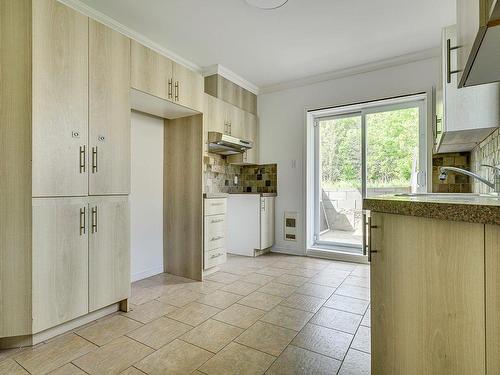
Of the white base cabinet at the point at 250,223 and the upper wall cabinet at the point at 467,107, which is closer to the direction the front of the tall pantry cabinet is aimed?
the upper wall cabinet

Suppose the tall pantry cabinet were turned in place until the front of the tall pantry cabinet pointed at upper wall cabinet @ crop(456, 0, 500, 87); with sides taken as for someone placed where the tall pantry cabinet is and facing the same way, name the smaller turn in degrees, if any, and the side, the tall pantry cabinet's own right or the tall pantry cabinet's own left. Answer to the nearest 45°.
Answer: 0° — it already faces it

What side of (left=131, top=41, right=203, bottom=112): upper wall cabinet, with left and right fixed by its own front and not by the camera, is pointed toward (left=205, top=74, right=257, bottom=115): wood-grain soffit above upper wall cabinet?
left

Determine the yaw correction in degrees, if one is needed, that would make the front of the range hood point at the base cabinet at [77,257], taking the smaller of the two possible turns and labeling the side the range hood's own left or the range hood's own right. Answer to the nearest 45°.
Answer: approximately 90° to the range hood's own right

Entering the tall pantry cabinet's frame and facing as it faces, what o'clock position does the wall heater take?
The wall heater is roughly at 10 o'clock from the tall pantry cabinet.

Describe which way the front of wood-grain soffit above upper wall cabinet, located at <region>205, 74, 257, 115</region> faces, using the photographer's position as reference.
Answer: facing the viewer and to the right of the viewer

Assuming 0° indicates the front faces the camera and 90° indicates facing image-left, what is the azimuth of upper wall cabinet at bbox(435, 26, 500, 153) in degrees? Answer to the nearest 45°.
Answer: approximately 90°

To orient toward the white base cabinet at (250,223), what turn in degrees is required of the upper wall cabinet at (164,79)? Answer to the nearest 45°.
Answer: approximately 90° to its left

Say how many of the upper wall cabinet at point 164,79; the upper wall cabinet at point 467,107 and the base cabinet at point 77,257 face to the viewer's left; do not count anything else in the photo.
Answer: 1
